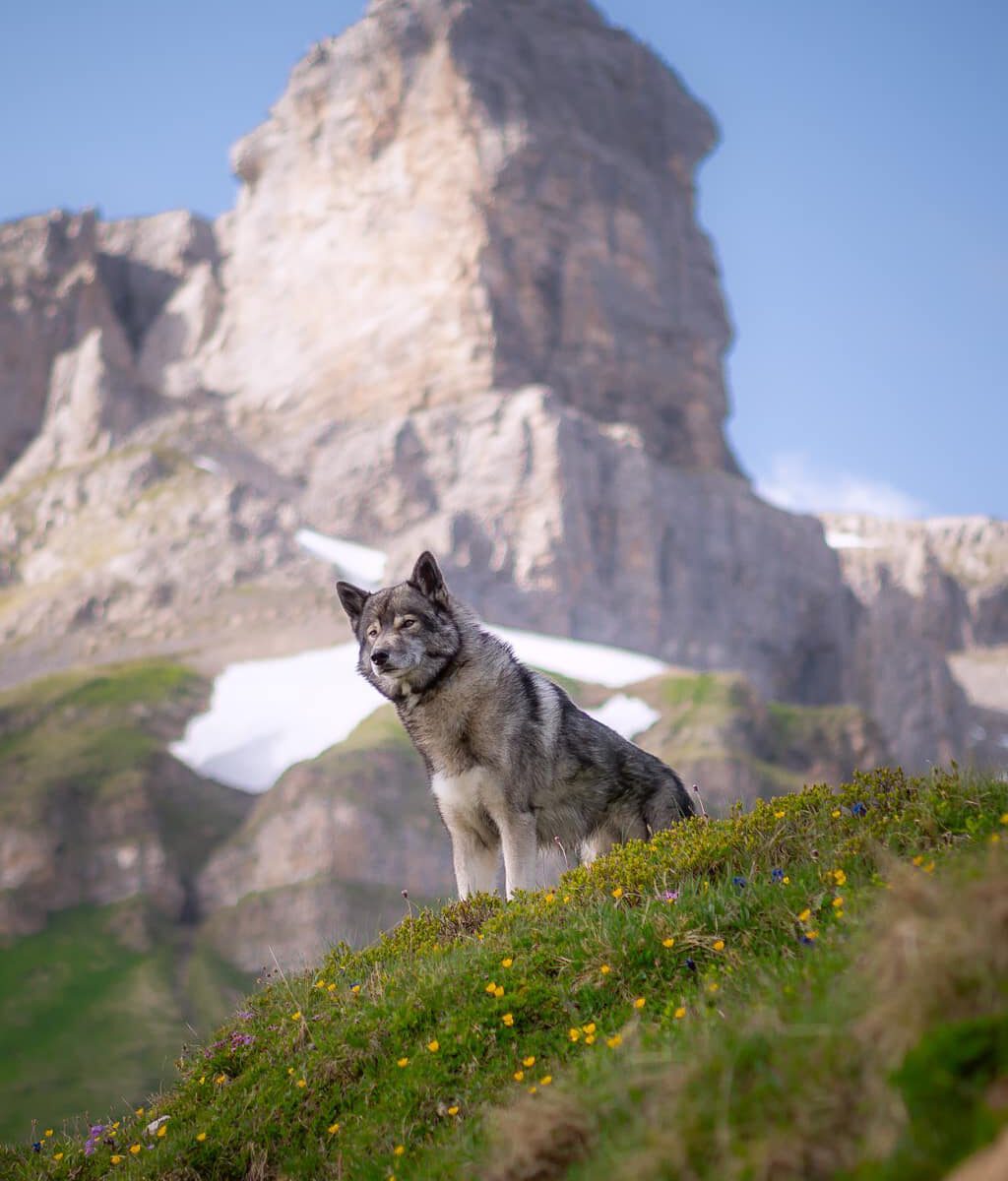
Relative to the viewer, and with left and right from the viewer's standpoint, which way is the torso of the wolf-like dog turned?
facing the viewer and to the left of the viewer
